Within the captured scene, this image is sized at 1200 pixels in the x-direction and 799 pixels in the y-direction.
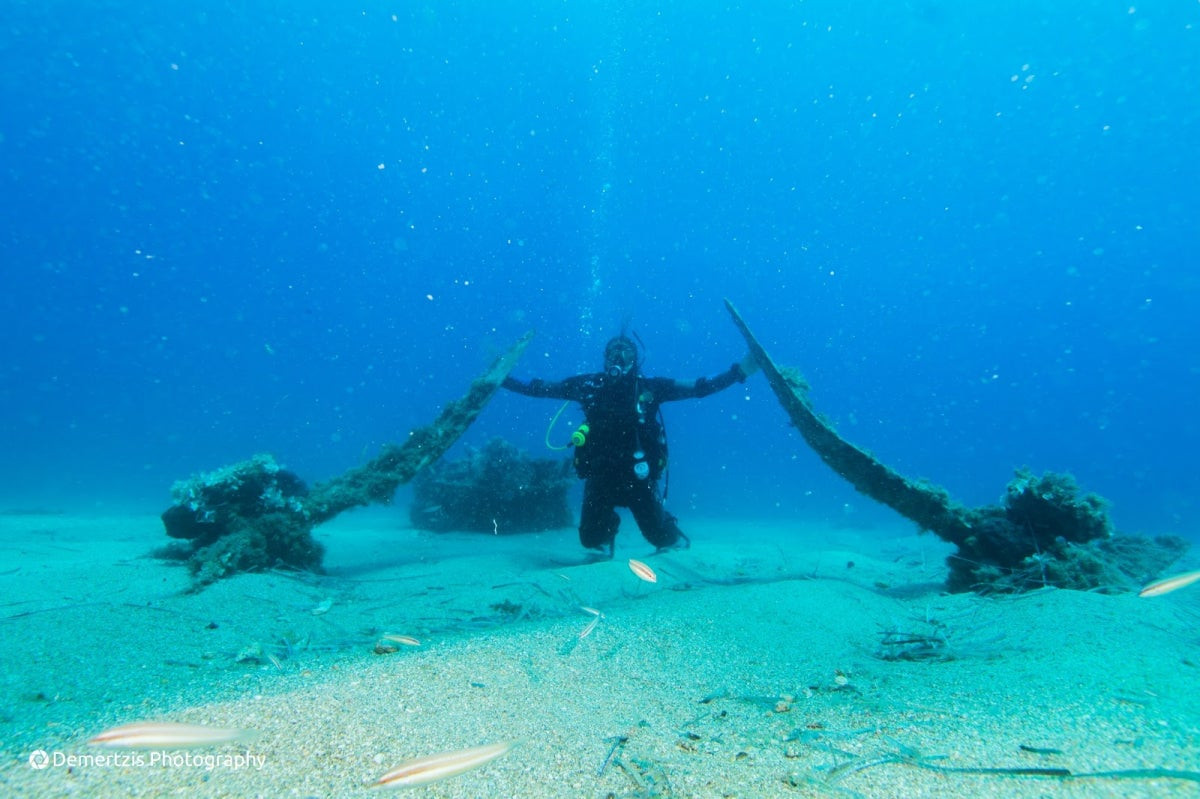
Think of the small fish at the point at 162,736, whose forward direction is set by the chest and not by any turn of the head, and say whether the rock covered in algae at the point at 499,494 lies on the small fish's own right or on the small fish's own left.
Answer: on the small fish's own right

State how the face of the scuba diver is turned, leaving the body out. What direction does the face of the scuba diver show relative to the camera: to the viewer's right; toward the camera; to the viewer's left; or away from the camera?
toward the camera

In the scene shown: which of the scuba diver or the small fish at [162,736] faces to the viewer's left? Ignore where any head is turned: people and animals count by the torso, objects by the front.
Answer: the small fish

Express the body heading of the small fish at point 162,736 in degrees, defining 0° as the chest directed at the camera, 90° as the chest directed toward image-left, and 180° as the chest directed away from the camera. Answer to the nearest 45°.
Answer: approximately 90°

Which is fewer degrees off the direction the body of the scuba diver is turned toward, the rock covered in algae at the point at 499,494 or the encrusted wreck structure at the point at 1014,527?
the encrusted wreck structure

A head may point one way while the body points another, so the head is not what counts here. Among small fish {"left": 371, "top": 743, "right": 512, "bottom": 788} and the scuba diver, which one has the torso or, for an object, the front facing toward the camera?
the scuba diver

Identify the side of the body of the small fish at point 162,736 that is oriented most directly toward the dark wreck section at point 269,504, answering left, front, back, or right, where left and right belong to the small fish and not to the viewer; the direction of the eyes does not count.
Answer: right

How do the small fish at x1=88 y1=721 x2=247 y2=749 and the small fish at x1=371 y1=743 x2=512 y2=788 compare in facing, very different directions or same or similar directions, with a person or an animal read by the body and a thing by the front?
same or similar directions

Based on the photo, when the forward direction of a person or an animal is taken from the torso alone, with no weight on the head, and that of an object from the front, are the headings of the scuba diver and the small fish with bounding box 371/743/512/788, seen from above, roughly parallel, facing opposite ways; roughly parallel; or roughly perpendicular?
roughly perpendicular

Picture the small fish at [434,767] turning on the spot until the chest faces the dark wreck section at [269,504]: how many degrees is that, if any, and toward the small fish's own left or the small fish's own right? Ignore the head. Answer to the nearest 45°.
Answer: approximately 45° to the small fish's own right

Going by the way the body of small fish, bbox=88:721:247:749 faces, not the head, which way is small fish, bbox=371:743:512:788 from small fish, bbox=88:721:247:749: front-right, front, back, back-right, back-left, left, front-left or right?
back-left

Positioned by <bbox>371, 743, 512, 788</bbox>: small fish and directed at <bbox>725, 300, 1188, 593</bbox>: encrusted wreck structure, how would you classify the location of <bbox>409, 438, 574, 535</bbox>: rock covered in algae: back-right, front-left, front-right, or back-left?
front-left

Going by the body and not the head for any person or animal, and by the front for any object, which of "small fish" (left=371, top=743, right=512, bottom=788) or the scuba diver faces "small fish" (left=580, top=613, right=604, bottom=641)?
the scuba diver

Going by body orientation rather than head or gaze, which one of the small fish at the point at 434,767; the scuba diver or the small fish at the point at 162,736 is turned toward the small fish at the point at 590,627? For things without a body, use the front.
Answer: the scuba diver

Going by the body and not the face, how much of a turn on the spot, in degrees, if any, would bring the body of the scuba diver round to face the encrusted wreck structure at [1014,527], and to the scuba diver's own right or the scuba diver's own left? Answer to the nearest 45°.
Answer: approximately 45° to the scuba diver's own left

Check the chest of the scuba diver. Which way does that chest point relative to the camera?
toward the camera

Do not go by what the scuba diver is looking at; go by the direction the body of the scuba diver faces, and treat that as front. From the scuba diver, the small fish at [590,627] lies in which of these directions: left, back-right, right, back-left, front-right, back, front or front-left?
front
